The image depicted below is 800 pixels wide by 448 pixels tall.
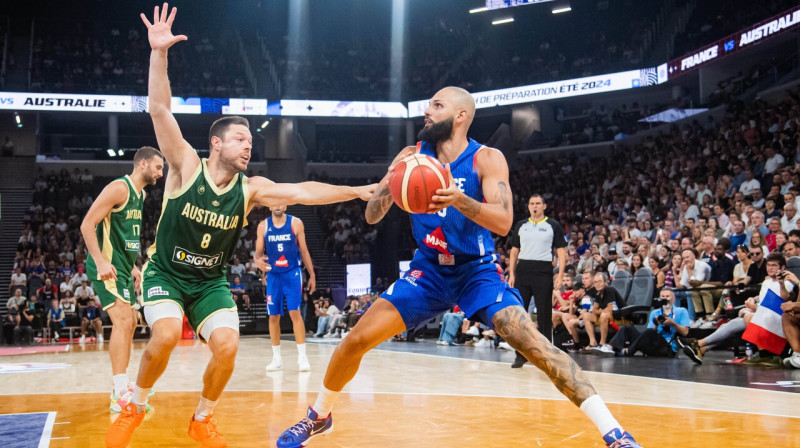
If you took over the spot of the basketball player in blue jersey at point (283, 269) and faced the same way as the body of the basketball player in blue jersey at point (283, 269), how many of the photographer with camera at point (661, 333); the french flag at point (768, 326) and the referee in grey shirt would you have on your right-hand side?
0

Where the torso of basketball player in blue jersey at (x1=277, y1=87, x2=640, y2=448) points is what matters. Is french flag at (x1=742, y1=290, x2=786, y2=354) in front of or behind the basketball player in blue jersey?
behind

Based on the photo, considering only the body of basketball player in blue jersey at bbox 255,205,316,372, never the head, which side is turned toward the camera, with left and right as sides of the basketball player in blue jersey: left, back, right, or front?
front

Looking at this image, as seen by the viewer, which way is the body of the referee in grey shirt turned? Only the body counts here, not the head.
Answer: toward the camera

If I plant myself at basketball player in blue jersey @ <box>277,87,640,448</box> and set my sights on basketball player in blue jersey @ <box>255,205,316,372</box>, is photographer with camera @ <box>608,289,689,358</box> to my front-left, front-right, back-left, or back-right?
front-right

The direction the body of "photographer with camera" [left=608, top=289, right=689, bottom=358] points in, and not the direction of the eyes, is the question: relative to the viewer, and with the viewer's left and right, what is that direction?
facing the viewer and to the left of the viewer

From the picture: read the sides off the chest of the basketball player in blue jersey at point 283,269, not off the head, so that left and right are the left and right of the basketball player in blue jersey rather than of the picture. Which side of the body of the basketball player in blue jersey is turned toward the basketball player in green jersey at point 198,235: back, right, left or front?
front

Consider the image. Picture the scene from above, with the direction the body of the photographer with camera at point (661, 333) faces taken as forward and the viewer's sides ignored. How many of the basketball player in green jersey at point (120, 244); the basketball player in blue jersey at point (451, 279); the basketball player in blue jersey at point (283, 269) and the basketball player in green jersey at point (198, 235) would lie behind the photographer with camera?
0

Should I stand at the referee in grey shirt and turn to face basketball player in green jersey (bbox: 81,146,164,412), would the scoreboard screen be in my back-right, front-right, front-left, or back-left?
back-right

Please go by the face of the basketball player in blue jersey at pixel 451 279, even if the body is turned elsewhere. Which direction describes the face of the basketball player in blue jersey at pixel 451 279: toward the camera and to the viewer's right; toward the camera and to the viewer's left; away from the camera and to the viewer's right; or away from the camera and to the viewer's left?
toward the camera and to the viewer's left

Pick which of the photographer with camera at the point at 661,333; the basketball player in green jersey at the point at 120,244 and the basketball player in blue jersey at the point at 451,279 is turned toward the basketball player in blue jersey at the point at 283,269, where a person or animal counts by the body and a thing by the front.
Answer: the photographer with camera

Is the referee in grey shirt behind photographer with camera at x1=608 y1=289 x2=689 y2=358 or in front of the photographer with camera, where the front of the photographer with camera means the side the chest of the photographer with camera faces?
in front

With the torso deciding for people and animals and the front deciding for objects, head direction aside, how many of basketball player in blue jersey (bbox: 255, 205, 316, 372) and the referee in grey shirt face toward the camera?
2

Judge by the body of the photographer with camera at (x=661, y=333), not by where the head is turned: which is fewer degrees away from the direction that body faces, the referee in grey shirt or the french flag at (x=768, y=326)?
the referee in grey shirt

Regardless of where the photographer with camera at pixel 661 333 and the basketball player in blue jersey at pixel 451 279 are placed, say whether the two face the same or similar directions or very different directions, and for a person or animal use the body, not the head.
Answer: same or similar directions

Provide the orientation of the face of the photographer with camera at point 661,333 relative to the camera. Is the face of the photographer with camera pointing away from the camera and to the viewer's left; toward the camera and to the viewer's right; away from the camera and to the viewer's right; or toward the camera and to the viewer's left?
toward the camera and to the viewer's left

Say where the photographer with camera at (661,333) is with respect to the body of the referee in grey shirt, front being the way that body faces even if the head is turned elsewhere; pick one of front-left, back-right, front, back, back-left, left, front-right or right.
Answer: back-left

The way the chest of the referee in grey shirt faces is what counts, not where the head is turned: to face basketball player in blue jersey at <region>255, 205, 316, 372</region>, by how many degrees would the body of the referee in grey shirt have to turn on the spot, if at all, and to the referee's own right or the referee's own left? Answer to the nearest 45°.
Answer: approximately 90° to the referee's own right
